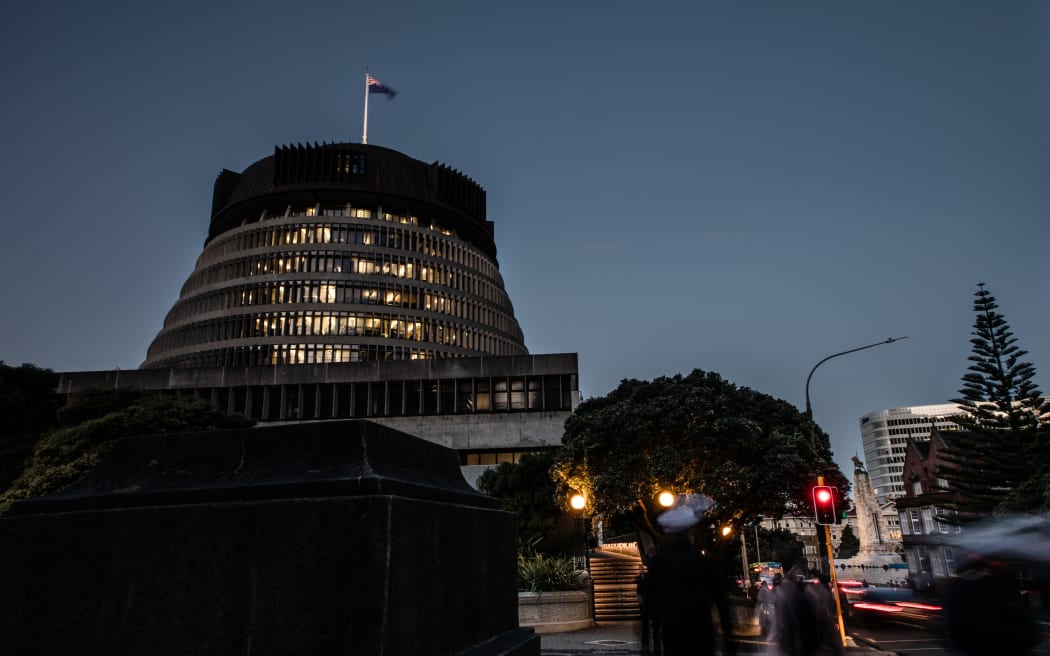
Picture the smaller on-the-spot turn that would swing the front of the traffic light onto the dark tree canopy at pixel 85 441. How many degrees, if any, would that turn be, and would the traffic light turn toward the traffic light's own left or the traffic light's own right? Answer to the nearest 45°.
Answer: approximately 90° to the traffic light's own right

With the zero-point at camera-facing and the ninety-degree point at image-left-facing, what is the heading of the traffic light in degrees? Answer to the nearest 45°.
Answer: approximately 0°

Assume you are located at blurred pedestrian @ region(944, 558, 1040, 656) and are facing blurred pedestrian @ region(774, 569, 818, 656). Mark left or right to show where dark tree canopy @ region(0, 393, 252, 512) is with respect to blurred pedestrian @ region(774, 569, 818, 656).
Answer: left

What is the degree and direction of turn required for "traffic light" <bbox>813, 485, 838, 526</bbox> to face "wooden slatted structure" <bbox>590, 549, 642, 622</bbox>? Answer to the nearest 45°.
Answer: approximately 135° to its right

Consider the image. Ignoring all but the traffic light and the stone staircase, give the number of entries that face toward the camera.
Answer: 2

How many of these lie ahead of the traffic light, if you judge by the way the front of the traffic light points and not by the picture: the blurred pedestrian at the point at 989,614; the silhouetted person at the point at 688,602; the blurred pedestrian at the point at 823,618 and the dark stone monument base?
4

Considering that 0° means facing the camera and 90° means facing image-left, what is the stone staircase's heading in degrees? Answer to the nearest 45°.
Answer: approximately 0°

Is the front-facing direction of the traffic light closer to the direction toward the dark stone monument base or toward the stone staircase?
the dark stone monument base
